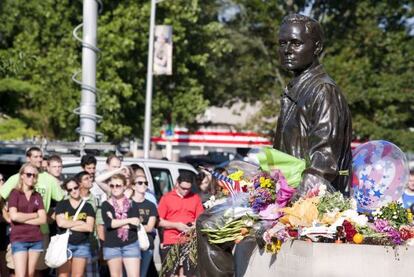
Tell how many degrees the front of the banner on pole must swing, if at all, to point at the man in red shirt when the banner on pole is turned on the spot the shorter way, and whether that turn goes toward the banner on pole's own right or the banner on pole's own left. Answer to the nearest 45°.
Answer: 0° — it already faces them

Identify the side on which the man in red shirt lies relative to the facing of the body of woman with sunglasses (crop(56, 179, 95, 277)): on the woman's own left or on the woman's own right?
on the woman's own left

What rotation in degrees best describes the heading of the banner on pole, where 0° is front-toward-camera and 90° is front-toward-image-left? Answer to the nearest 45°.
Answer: approximately 0°
